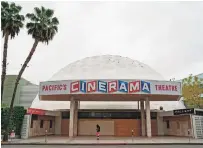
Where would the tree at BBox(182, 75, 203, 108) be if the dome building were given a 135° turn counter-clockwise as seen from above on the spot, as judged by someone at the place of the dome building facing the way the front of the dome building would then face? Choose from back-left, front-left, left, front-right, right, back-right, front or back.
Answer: front

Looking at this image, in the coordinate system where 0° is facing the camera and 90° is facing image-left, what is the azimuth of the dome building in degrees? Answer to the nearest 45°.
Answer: approximately 0°

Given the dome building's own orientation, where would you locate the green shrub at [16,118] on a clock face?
The green shrub is roughly at 2 o'clock from the dome building.
